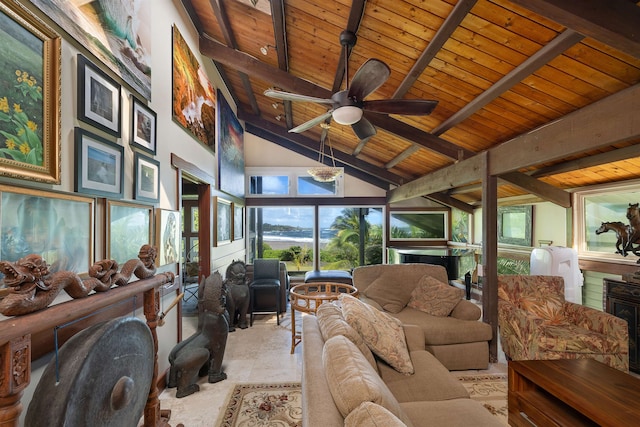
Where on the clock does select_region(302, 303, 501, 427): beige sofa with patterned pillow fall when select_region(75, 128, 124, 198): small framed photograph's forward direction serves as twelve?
The beige sofa with patterned pillow is roughly at 12 o'clock from the small framed photograph.

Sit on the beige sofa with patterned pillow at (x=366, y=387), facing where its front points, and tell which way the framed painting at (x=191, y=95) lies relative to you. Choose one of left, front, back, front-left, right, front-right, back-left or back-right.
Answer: back-left

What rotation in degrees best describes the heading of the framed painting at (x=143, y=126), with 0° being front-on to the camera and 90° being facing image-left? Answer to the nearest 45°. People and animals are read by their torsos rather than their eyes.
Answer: approximately 315°

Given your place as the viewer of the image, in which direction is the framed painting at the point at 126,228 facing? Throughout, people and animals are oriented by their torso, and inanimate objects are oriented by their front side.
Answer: facing the viewer and to the right of the viewer

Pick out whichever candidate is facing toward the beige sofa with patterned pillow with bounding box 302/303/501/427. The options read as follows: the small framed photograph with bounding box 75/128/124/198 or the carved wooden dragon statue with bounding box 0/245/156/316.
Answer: the small framed photograph

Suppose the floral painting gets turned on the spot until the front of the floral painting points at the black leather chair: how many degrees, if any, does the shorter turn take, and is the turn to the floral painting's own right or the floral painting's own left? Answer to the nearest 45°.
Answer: approximately 90° to the floral painting's own left

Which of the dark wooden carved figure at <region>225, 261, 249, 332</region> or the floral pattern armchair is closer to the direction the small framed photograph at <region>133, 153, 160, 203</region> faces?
the floral pattern armchair

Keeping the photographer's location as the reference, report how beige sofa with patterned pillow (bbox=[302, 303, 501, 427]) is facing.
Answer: facing to the right of the viewer

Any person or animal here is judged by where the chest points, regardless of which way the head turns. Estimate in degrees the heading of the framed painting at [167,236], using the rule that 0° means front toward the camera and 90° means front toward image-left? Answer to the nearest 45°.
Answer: approximately 315°
